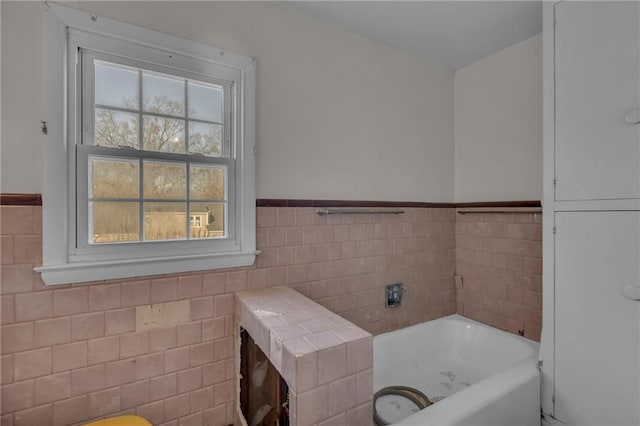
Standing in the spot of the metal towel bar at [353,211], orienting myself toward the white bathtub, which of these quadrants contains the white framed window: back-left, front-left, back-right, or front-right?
back-right

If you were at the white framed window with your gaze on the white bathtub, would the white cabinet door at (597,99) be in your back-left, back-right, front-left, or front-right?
front-right

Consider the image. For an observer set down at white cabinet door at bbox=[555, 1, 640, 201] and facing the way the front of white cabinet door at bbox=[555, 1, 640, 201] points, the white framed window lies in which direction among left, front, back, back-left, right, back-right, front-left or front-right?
front-right

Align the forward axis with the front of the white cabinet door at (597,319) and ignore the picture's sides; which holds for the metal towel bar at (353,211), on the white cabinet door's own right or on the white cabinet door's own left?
on the white cabinet door's own right

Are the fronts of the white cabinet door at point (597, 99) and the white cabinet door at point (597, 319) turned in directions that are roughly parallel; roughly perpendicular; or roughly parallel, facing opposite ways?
roughly parallel
